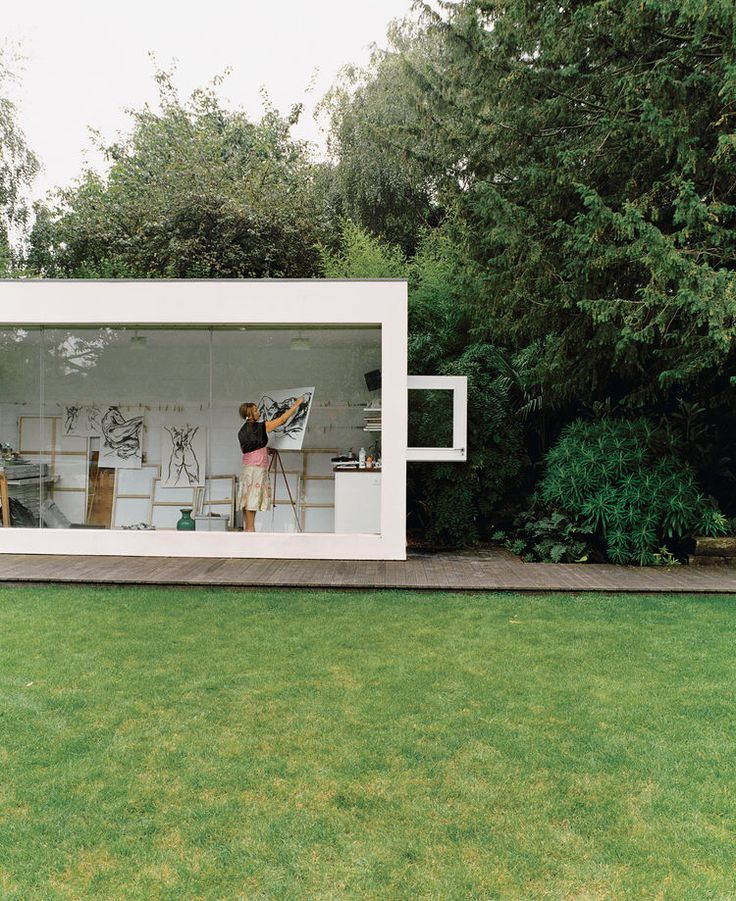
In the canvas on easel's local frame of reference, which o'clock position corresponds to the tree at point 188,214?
The tree is roughly at 4 o'clock from the canvas on easel.

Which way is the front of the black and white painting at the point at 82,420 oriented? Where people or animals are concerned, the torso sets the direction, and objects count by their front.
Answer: toward the camera

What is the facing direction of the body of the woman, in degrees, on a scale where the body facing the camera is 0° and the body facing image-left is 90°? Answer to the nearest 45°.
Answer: approximately 225°

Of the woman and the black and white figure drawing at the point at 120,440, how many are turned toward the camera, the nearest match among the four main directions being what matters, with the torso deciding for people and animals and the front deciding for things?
1

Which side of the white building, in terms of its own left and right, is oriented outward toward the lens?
front

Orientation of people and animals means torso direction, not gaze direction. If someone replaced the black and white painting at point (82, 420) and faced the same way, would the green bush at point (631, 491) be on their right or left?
on their left

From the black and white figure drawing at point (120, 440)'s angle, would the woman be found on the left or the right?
on its left

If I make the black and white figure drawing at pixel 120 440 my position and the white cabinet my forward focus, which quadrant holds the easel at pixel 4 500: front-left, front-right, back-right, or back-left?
back-right
